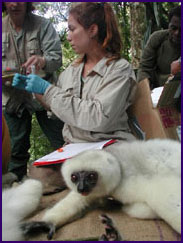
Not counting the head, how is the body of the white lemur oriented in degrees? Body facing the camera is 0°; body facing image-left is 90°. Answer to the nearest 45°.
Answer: approximately 45°

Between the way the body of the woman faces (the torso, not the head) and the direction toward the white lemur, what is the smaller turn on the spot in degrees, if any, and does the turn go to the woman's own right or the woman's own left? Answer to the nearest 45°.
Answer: approximately 45° to the woman's own left

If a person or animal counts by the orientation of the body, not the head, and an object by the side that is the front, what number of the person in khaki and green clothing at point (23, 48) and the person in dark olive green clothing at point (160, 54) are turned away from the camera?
0

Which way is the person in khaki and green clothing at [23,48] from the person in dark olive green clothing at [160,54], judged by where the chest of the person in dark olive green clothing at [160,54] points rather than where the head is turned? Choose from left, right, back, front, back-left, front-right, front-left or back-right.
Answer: right

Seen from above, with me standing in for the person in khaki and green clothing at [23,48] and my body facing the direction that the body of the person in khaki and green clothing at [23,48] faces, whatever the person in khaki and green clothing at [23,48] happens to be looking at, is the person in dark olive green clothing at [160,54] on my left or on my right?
on my left

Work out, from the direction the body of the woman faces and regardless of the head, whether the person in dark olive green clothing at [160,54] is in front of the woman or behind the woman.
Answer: behind

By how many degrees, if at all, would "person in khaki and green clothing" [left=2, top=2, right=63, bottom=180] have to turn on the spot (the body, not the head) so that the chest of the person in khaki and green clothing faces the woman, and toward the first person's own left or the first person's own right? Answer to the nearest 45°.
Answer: approximately 45° to the first person's own left

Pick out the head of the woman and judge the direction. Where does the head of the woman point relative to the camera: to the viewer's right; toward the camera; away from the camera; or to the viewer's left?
to the viewer's left

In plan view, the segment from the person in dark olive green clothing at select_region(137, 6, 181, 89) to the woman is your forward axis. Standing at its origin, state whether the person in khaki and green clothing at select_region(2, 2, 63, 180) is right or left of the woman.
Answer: right
